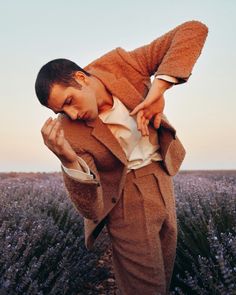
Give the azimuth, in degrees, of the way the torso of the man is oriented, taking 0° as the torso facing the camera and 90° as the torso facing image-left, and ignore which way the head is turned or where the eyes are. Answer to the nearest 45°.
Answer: approximately 0°

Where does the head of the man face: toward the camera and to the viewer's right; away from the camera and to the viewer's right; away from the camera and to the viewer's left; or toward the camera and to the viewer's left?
toward the camera and to the viewer's left
